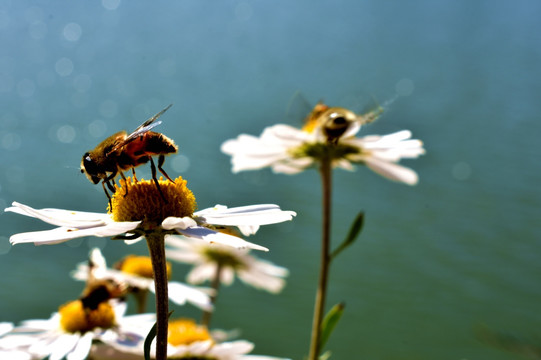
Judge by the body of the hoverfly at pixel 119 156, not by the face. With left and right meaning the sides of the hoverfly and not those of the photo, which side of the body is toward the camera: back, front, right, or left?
left

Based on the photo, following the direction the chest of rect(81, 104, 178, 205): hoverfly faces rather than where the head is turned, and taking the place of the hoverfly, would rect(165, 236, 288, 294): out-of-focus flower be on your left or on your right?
on your right
